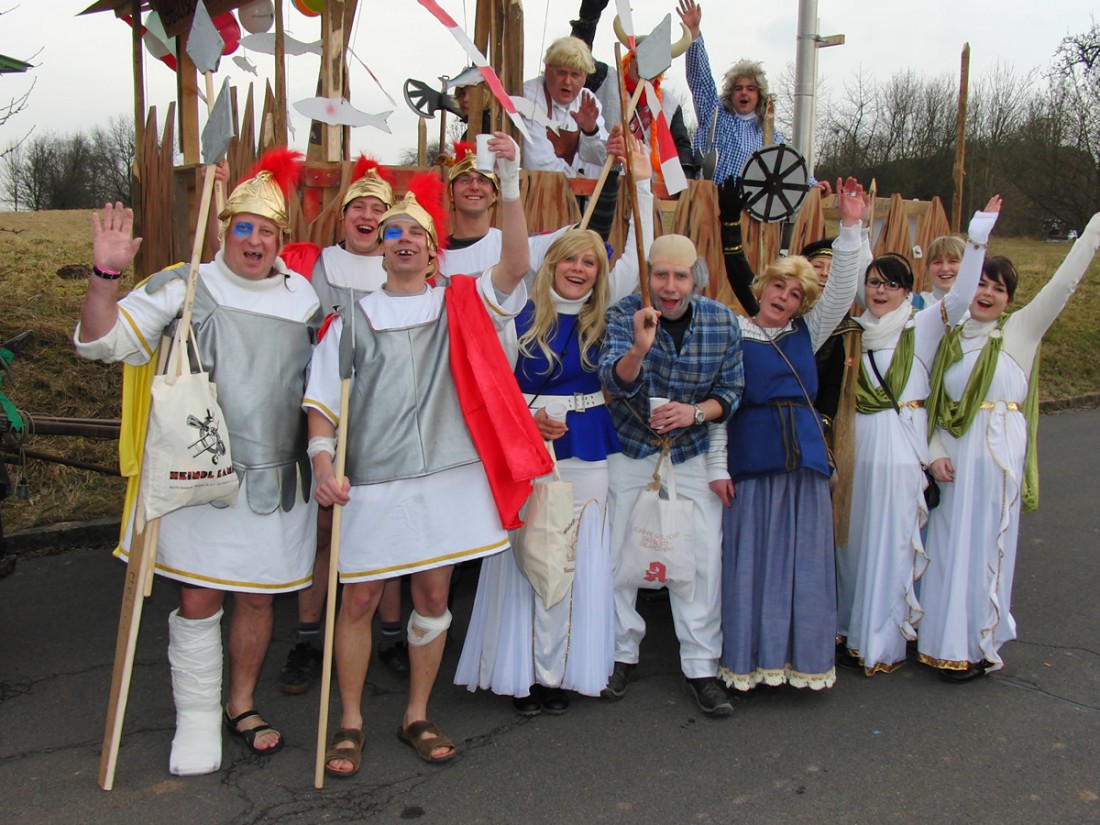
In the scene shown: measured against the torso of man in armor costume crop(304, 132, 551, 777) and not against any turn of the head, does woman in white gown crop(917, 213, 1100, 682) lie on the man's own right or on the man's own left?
on the man's own left

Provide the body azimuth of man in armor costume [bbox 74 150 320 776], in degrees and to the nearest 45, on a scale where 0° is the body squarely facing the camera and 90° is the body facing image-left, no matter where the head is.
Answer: approximately 0°

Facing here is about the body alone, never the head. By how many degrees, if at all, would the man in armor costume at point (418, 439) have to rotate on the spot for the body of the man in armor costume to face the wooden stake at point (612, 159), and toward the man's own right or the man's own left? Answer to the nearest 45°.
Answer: approximately 135° to the man's own left

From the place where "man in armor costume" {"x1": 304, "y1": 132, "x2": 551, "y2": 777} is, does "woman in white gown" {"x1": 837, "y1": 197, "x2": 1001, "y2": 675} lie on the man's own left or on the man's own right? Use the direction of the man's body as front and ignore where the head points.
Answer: on the man's own left

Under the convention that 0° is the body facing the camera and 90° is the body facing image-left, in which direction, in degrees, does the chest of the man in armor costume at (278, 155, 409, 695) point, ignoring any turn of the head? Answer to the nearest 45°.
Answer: approximately 0°
